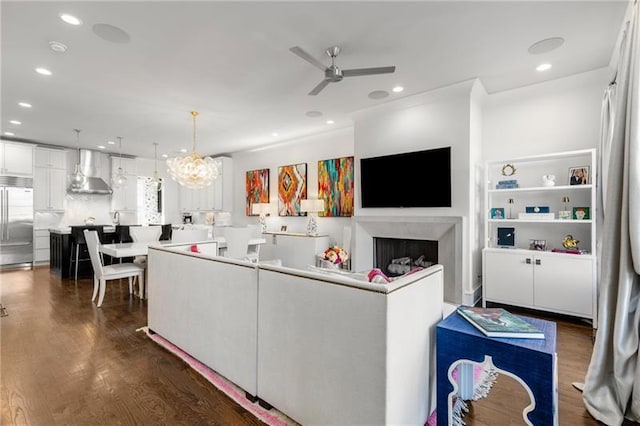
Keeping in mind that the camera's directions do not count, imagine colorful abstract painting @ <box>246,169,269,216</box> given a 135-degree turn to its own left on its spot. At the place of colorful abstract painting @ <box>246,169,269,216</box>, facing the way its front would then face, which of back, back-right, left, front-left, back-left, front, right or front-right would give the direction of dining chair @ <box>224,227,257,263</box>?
right

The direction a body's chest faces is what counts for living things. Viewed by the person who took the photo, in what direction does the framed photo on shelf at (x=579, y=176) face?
facing the viewer

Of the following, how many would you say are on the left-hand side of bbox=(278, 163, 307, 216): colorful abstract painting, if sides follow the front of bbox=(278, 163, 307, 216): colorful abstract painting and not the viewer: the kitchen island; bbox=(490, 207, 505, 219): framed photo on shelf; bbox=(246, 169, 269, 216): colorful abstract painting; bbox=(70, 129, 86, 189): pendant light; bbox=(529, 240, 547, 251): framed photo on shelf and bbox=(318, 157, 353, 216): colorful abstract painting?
3

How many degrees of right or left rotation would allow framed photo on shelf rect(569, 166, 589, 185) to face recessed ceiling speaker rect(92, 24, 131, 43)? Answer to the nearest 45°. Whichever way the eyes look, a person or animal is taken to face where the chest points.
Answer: approximately 45° to its right

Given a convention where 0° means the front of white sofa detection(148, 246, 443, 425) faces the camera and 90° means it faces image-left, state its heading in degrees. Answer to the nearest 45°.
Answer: approximately 225°

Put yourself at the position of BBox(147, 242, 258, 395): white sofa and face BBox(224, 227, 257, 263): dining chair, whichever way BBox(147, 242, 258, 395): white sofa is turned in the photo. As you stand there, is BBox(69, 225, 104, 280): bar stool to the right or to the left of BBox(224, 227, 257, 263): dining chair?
left

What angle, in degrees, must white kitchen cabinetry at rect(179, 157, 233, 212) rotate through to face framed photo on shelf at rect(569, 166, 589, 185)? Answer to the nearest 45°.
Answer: approximately 45° to its left

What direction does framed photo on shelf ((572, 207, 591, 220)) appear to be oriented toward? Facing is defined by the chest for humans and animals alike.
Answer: toward the camera

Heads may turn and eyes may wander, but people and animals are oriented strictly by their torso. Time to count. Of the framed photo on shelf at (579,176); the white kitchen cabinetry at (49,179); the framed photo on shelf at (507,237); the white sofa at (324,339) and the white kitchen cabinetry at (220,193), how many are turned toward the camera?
4

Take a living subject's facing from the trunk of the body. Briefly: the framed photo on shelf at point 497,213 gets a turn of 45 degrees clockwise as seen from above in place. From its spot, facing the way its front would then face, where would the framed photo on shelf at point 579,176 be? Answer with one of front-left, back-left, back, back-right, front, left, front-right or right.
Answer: back-left

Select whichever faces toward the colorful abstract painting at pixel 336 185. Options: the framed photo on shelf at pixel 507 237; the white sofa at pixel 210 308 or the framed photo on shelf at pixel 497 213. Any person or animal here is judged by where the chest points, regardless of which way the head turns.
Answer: the white sofa

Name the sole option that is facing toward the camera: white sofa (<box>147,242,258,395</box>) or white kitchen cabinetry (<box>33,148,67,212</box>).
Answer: the white kitchen cabinetry

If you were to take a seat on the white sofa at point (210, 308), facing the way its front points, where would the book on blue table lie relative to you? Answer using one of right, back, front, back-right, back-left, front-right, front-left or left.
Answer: right

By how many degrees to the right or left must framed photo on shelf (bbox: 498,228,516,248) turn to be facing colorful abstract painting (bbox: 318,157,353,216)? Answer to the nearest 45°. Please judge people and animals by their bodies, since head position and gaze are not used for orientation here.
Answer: approximately 90° to its right

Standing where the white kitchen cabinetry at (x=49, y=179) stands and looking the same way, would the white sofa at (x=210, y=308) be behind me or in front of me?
in front

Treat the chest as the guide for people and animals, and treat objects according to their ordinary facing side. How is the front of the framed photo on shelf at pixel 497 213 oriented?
toward the camera

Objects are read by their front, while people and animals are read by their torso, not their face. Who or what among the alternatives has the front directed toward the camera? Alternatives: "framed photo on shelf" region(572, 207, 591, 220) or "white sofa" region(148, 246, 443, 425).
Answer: the framed photo on shelf

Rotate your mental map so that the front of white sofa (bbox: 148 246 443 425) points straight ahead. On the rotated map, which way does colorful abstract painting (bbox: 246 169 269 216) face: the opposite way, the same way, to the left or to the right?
the opposite way
